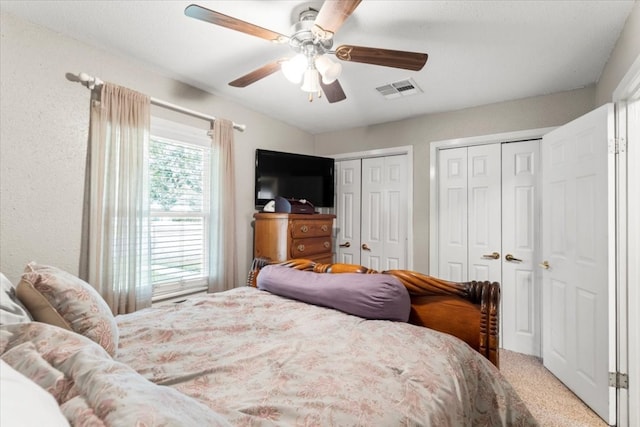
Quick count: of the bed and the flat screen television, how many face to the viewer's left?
0

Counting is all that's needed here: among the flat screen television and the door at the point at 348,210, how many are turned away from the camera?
0

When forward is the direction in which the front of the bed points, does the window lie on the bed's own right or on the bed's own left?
on the bed's own left

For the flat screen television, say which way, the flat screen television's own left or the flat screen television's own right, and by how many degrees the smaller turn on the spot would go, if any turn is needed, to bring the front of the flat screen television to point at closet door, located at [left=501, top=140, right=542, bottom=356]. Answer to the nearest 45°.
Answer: approximately 45° to the flat screen television's own left

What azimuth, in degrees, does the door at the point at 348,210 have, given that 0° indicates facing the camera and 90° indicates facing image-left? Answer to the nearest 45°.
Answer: approximately 45°

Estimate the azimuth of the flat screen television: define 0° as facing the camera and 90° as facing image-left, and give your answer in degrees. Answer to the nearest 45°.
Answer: approximately 315°

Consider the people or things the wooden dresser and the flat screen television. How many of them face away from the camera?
0

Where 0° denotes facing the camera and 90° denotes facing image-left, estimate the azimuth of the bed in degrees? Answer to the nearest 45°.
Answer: approximately 225°
